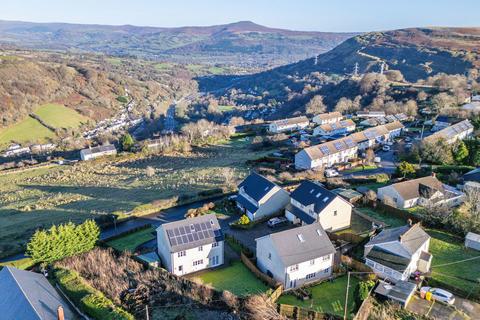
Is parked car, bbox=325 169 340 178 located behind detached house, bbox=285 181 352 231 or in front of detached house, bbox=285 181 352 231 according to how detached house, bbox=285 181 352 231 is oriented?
behind

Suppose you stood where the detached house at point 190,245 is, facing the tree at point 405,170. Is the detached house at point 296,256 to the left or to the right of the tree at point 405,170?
right

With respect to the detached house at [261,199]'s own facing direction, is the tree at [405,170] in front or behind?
behind

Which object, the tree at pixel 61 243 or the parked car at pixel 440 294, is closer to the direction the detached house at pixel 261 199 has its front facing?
the tree

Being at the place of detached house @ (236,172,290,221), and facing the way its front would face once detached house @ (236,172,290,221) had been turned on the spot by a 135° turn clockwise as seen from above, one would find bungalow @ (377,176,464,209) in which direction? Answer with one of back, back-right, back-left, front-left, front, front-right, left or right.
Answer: right

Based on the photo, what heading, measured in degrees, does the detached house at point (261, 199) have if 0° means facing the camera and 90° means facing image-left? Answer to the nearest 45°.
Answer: approximately 45°

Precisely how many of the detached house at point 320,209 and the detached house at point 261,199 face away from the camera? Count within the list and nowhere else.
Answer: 0

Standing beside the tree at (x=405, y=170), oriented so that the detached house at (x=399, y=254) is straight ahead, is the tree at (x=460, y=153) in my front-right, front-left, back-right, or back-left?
back-left

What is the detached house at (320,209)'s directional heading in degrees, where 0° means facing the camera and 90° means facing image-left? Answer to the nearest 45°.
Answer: approximately 45°

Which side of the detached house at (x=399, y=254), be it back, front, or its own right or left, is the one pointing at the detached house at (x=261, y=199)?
right

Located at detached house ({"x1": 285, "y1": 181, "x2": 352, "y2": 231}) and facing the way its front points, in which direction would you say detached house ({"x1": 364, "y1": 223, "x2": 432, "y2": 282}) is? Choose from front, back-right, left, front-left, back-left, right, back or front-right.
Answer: left

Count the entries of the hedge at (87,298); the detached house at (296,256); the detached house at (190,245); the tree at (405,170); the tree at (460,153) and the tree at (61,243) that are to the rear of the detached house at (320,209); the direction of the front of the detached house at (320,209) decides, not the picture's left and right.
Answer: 2

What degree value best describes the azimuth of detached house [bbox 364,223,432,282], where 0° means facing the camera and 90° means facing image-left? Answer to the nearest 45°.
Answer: approximately 45°

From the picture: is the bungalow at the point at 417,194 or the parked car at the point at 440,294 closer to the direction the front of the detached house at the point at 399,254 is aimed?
the parked car
